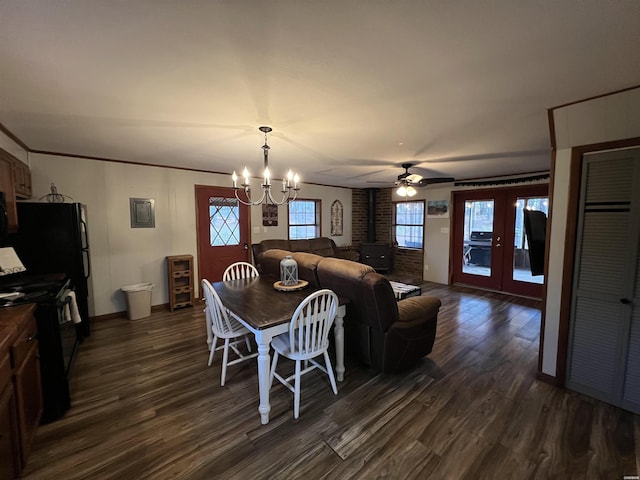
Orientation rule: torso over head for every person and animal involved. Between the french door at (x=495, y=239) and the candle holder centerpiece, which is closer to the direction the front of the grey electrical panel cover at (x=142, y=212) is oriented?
the candle holder centerpiece

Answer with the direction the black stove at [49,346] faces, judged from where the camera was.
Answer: facing to the right of the viewer

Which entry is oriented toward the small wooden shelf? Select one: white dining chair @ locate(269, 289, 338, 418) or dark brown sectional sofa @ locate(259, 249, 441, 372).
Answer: the white dining chair

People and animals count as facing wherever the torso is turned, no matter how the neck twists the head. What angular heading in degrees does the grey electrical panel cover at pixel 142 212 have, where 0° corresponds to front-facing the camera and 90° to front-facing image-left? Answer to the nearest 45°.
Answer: approximately 0°

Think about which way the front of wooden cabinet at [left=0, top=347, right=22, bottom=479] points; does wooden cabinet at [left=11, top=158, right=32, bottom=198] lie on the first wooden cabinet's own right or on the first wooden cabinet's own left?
on the first wooden cabinet's own left

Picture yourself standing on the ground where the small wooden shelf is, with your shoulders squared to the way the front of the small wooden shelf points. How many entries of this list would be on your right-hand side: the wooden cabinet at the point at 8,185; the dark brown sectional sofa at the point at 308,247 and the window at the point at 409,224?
1

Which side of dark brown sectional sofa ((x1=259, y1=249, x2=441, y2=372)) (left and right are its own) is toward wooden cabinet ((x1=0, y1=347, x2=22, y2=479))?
back

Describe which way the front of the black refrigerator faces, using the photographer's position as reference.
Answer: facing to the right of the viewer

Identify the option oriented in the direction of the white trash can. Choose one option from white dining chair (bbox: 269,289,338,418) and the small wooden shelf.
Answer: the white dining chair

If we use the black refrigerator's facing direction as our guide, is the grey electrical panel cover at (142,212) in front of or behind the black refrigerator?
in front

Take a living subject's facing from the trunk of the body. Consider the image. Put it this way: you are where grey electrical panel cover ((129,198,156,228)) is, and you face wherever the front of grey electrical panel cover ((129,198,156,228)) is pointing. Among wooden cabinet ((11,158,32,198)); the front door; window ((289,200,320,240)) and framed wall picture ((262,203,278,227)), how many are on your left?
3

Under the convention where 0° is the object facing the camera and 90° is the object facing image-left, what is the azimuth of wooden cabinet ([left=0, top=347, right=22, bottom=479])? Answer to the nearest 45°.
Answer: approximately 270°

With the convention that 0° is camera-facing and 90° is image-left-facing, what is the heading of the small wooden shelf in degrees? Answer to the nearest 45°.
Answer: approximately 315°

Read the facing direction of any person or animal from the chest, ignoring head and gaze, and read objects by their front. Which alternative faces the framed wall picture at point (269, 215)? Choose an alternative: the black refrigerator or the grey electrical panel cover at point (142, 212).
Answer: the black refrigerator

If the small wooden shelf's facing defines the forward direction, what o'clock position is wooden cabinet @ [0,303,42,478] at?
The wooden cabinet is roughly at 2 o'clock from the small wooden shelf.

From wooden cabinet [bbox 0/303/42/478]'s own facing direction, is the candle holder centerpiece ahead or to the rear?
ahead

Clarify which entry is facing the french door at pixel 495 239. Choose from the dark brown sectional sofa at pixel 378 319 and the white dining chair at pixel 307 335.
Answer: the dark brown sectional sofa
